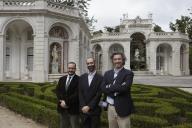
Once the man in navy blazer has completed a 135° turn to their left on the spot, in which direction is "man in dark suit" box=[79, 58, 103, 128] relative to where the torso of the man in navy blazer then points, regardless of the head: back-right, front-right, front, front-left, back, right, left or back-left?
back-left

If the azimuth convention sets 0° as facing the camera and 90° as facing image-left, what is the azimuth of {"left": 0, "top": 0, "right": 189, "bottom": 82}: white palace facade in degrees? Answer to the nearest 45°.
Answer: approximately 0°

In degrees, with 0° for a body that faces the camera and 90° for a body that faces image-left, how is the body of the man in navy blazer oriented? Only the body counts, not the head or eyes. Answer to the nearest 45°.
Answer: approximately 45°

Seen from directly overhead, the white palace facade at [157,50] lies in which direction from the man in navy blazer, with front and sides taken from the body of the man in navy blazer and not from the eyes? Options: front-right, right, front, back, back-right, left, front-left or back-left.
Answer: back-right

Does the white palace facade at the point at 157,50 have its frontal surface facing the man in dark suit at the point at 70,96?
yes

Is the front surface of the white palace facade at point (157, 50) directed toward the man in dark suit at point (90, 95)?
yes

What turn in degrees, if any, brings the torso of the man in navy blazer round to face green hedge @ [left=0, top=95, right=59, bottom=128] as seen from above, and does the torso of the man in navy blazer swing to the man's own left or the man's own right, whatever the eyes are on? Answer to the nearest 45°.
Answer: approximately 90° to the man's own right
